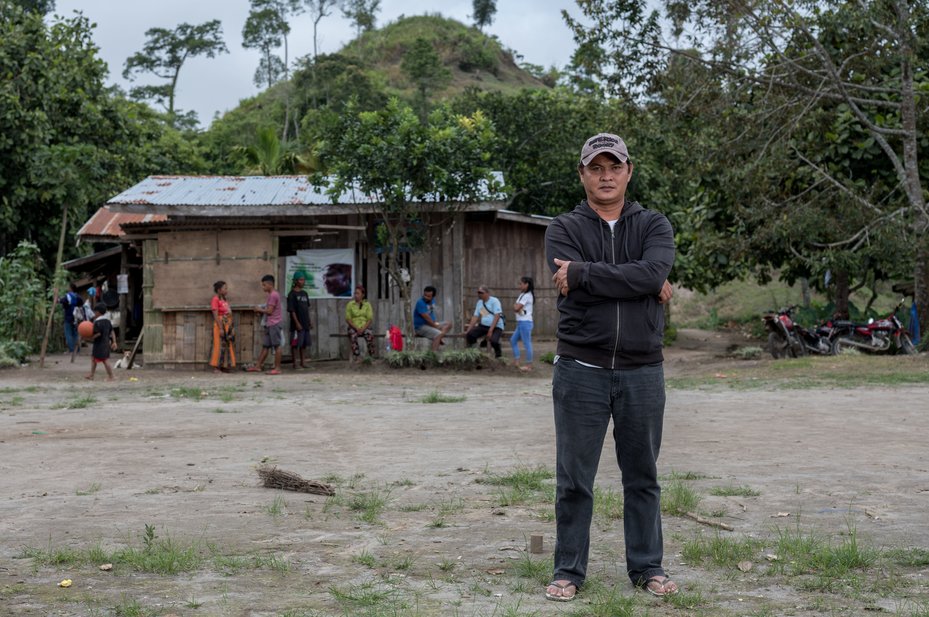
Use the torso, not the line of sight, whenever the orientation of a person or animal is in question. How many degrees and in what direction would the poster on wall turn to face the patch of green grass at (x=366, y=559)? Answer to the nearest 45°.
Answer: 0° — it already faces it

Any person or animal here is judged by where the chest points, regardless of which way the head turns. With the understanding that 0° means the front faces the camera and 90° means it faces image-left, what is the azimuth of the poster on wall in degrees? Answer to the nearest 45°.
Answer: approximately 0°

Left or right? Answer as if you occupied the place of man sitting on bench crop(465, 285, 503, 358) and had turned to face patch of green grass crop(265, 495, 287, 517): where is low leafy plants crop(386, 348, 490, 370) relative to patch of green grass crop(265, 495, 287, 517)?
right

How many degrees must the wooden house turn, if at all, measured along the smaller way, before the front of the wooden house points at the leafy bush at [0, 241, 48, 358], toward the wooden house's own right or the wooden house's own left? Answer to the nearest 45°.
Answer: approximately 135° to the wooden house's own right

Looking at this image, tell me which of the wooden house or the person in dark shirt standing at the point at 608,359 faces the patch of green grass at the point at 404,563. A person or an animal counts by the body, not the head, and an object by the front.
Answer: the wooden house

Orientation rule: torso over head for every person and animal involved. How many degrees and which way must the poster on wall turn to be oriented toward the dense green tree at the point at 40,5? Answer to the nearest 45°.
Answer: approximately 135° to its right

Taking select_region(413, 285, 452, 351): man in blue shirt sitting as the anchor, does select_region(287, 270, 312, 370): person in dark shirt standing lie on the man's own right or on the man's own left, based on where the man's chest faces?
on the man's own right

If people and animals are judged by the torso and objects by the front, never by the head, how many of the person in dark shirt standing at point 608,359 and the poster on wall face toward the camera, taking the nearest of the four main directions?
2

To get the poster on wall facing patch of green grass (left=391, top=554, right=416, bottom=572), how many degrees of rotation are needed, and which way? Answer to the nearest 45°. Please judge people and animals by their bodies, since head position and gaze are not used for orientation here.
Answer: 0° — it already faces it

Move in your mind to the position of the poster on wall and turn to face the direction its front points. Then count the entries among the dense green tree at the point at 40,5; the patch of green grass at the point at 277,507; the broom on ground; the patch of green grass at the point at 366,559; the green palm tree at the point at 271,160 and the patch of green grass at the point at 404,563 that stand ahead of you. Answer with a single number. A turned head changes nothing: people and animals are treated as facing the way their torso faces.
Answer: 4

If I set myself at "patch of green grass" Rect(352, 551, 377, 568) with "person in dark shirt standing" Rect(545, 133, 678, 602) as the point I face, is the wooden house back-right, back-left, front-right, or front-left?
back-left
